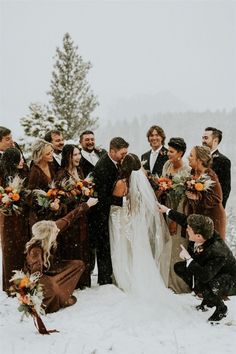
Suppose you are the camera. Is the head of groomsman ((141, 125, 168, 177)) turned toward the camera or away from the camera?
toward the camera

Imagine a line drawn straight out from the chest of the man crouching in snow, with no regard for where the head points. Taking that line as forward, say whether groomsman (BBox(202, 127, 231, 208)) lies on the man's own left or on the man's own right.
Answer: on the man's own right

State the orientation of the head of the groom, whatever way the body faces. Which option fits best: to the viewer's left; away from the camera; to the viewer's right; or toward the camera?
to the viewer's right

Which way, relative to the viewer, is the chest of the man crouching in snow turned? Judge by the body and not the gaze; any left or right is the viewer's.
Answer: facing to the left of the viewer

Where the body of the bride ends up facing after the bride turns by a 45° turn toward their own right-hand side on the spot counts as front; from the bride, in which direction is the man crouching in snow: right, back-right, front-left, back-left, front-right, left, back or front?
back-right

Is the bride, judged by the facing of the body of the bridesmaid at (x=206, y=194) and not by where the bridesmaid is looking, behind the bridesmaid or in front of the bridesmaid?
in front

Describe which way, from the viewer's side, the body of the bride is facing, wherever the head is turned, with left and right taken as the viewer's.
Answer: facing away from the viewer and to the left of the viewer

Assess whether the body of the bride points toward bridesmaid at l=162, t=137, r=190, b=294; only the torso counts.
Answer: no

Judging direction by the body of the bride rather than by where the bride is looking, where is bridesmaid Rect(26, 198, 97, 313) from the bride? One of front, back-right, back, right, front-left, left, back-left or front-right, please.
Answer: left

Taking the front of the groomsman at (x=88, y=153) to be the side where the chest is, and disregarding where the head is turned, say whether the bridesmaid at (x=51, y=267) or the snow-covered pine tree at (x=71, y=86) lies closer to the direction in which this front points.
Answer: the bridesmaid

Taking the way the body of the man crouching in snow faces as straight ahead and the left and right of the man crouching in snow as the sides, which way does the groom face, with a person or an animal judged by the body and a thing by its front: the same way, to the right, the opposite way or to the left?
the opposite way

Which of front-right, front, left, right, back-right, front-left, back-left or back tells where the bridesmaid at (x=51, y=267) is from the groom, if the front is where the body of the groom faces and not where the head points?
back-right

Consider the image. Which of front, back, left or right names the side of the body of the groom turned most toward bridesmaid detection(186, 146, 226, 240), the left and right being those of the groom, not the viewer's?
front

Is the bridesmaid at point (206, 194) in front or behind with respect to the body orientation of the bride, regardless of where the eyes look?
behind

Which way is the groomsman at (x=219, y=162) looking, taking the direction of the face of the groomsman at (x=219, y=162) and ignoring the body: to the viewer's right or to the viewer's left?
to the viewer's left

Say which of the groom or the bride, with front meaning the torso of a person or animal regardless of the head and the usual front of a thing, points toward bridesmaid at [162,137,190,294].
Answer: the groom

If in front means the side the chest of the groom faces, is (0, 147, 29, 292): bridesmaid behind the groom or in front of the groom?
behind

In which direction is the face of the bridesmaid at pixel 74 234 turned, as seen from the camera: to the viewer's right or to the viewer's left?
to the viewer's right

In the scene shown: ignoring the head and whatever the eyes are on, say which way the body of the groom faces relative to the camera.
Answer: to the viewer's right

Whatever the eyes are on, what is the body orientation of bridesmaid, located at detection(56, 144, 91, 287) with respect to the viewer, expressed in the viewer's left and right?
facing the viewer and to the right of the viewer
